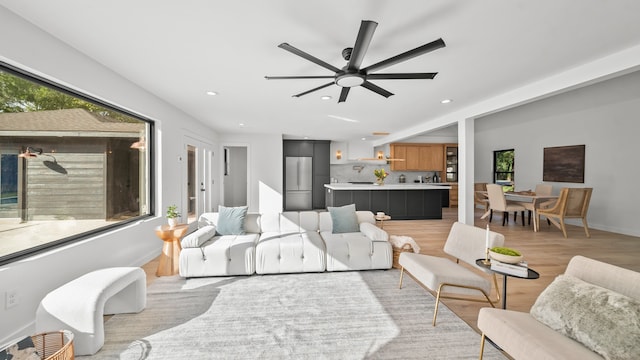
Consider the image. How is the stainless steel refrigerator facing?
toward the camera

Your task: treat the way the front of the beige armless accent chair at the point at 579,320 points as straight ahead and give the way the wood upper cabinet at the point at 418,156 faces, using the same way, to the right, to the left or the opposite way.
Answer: to the left

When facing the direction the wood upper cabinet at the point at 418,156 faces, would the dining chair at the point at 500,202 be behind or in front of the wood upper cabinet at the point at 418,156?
in front

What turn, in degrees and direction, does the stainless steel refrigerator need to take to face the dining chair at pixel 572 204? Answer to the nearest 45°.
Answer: approximately 45° to its left

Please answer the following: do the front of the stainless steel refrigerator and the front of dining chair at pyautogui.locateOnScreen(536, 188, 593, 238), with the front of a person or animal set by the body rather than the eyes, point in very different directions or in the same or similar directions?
very different directions

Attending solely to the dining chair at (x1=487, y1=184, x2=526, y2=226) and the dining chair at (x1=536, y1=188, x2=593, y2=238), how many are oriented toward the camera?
0

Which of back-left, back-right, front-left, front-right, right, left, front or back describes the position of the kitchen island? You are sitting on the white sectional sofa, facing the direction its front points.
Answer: back-left

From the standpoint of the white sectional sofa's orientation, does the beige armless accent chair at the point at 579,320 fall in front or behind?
in front

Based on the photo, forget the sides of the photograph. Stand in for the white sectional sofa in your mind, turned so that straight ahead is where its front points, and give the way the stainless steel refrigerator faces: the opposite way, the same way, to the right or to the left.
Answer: the same way

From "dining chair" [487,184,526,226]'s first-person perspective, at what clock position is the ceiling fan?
The ceiling fan is roughly at 5 o'clock from the dining chair.

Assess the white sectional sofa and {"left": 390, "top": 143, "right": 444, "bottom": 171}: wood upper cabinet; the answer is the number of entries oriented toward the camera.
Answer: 2

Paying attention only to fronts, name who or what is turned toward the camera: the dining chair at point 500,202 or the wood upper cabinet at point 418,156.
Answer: the wood upper cabinet

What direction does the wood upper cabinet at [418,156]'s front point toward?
toward the camera

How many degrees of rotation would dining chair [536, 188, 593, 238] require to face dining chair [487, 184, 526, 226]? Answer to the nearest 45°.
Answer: approximately 45° to its left

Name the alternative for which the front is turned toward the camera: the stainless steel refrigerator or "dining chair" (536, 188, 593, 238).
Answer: the stainless steel refrigerator

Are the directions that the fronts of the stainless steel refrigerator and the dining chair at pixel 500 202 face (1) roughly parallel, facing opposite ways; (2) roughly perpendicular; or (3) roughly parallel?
roughly perpendicular

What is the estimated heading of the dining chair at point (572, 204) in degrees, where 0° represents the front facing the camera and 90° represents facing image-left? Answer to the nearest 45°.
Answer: approximately 135°

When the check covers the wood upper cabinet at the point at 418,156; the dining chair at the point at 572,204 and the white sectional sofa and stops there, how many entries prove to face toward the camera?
2
